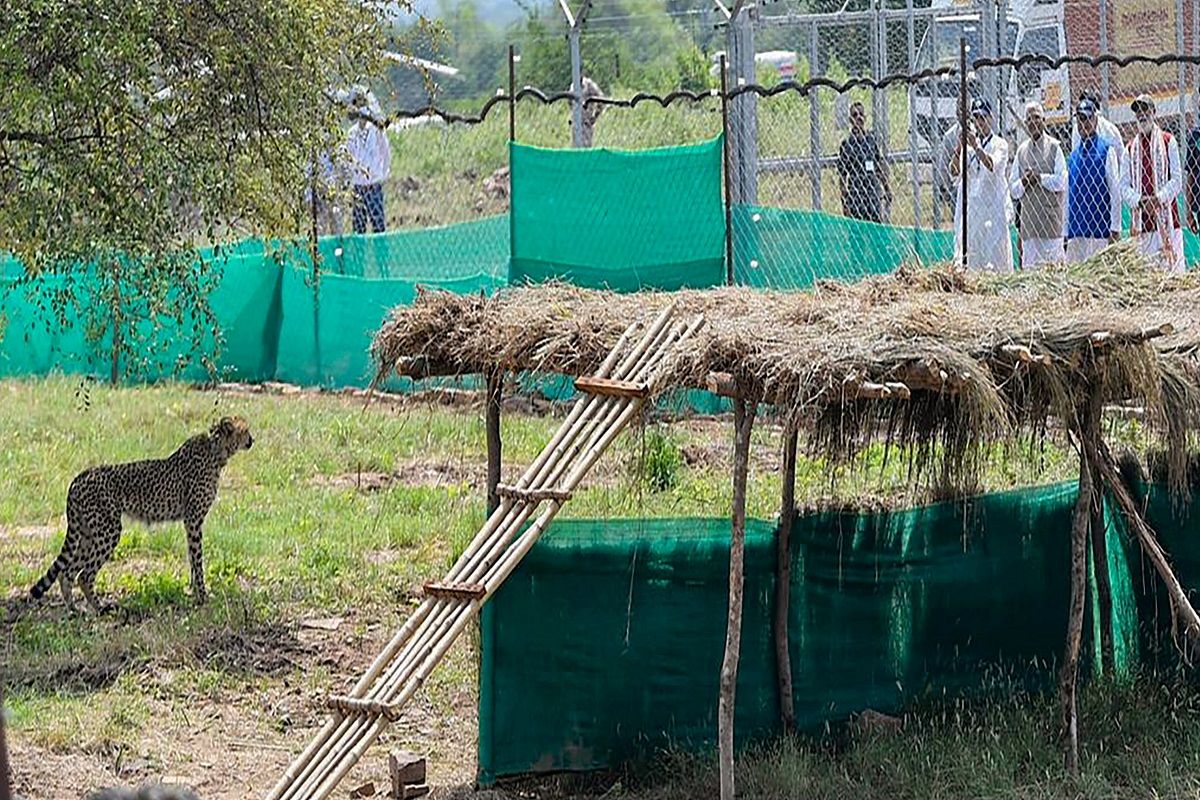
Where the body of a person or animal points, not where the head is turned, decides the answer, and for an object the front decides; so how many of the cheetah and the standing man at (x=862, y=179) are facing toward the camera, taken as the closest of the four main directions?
1

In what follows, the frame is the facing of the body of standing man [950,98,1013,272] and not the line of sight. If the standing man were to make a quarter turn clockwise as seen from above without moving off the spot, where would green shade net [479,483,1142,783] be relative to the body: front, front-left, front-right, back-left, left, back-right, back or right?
back-left

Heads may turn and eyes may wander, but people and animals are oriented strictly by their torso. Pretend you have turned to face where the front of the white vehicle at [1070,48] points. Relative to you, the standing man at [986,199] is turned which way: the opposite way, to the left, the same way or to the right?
the same way

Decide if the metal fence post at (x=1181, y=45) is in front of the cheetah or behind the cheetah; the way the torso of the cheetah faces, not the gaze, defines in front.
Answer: in front

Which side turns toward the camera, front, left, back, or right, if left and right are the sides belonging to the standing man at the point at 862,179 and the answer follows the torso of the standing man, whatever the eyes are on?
front

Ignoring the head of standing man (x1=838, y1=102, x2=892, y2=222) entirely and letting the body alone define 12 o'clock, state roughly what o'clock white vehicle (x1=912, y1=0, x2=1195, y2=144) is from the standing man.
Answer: The white vehicle is roughly at 7 o'clock from the standing man.

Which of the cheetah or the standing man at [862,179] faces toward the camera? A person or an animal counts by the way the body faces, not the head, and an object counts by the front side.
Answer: the standing man

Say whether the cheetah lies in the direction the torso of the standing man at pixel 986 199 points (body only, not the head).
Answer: yes

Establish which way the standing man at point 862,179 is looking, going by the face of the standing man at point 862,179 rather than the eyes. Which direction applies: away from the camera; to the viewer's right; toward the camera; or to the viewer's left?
toward the camera

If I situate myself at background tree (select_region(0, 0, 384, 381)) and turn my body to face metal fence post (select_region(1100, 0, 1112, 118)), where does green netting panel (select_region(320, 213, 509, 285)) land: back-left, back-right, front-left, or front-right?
front-left

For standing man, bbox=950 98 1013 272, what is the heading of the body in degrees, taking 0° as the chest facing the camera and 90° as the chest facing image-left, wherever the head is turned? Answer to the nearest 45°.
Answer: approximately 45°

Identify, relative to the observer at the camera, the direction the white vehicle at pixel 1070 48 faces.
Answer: facing the viewer and to the left of the viewer

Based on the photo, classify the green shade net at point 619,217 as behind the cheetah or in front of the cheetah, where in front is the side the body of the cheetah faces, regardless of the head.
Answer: in front

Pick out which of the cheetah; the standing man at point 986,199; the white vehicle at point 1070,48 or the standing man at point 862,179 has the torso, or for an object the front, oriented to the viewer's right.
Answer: the cheetah

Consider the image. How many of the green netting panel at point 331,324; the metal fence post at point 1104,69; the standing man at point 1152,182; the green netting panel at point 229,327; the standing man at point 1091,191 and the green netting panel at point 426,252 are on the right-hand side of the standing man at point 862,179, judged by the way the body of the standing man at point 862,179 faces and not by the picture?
3

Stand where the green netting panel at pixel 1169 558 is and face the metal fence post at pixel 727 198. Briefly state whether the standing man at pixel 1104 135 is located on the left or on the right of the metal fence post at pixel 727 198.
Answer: right

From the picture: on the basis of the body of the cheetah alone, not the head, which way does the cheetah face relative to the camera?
to the viewer's right
